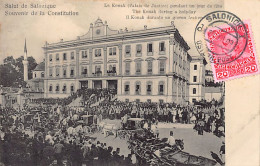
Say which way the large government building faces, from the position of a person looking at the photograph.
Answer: facing the viewer and to the left of the viewer

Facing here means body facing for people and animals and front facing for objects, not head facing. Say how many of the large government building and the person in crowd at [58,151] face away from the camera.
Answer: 1

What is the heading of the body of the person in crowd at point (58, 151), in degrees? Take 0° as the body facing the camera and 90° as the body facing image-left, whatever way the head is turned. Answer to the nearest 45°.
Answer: approximately 180°
